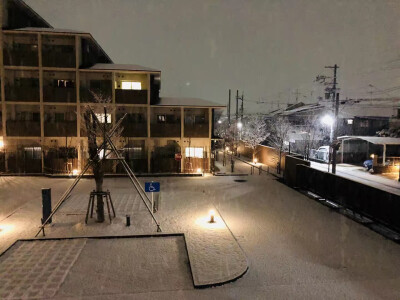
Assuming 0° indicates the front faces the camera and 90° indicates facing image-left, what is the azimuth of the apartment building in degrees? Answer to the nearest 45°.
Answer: approximately 0°

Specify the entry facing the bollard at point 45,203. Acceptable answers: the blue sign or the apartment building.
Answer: the apartment building

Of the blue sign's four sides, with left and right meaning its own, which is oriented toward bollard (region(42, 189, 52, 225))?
right

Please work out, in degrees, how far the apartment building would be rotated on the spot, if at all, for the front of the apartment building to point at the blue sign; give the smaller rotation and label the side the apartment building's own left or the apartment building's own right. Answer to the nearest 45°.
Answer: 0° — it already faces it

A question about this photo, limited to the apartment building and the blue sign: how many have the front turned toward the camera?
2

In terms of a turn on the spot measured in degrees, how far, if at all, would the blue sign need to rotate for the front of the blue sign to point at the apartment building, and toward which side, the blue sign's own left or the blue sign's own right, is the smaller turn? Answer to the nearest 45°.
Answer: approximately 135° to the blue sign's own right

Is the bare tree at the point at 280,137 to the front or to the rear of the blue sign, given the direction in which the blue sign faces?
to the rear

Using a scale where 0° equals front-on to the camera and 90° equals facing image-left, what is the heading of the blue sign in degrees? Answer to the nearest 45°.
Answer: approximately 0°

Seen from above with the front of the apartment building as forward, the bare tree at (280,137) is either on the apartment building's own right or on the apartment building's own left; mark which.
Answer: on the apartment building's own left

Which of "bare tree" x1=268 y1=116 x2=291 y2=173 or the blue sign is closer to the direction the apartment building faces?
the blue sign
